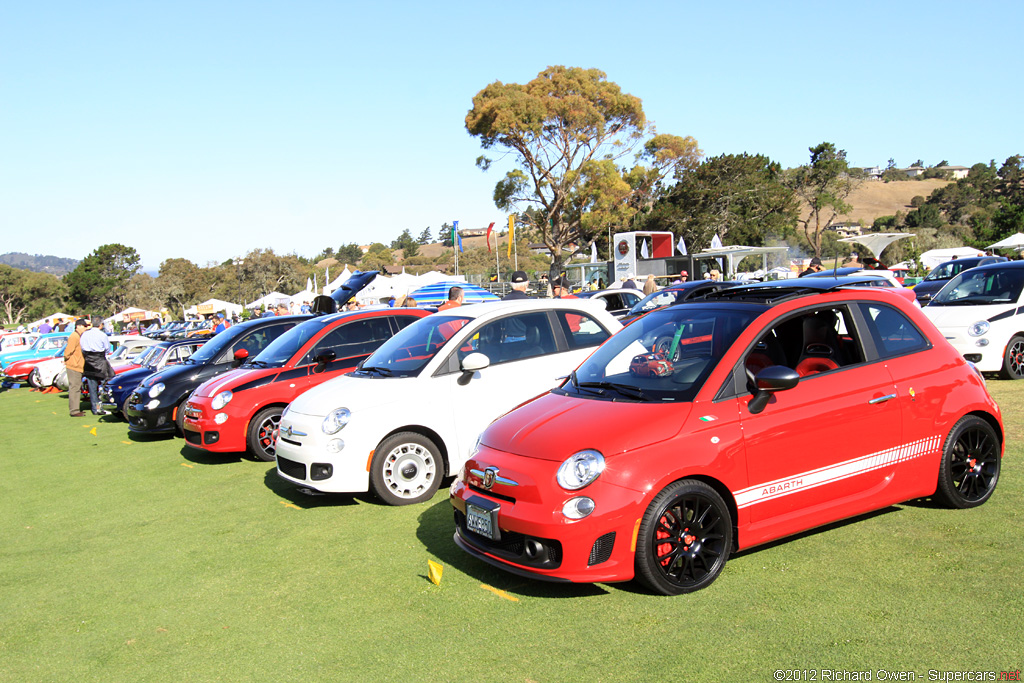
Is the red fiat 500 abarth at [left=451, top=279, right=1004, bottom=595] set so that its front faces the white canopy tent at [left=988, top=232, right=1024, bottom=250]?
no

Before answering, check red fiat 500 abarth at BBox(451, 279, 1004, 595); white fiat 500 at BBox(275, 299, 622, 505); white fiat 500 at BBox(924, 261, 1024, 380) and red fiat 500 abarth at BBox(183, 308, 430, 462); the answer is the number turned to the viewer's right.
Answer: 0

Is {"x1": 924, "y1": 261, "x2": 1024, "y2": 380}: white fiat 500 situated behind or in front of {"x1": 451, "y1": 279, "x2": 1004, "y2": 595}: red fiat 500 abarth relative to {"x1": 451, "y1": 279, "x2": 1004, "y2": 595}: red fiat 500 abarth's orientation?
behind

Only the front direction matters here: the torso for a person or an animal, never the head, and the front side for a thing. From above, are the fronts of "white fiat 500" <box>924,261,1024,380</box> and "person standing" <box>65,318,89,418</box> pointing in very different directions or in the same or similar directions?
very different directions

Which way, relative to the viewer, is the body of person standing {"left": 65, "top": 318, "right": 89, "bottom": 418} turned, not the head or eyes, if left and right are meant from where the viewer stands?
facing to the right of the viewer

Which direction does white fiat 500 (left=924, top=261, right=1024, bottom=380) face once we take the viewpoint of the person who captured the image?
facing the viewer and to the left of the viewer

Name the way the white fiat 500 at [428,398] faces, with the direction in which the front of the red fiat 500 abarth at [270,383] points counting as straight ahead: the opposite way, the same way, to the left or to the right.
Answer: the same way

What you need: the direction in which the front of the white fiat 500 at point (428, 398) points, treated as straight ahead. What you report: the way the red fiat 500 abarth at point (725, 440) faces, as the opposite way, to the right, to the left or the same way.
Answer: the same way

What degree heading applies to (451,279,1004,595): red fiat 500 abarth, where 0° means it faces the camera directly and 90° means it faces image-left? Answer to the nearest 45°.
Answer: approximately 45°

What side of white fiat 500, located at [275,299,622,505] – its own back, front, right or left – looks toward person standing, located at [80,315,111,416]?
right

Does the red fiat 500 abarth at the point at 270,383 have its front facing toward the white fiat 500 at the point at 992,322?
no

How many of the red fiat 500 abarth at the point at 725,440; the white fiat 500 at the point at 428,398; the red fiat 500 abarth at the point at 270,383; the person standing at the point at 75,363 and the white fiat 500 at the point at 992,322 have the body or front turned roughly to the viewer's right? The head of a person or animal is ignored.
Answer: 1
